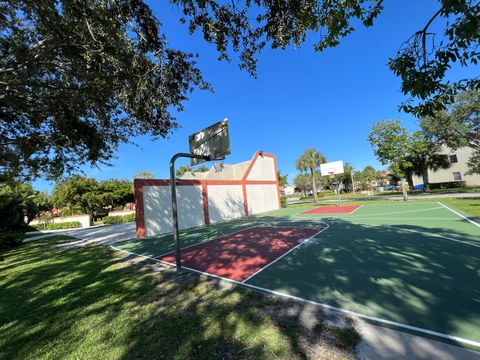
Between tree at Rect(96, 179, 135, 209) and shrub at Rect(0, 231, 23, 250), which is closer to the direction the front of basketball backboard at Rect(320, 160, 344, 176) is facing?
the shrub

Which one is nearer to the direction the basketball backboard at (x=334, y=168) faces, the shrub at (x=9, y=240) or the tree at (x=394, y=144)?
the shrub

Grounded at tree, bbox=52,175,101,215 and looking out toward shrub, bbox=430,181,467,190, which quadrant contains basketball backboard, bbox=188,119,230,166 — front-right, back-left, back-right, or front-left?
front-right

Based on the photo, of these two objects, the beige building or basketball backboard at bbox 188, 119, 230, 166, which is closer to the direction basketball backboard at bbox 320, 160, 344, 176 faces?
the basketball backboard

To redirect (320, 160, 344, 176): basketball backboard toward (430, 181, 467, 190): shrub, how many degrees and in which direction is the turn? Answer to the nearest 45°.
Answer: approximately 135° to its left

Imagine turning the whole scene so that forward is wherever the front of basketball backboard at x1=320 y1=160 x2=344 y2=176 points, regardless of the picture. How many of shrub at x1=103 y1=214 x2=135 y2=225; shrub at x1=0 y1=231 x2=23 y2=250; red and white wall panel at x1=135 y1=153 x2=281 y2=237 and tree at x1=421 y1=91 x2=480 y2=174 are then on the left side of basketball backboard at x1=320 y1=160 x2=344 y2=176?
1

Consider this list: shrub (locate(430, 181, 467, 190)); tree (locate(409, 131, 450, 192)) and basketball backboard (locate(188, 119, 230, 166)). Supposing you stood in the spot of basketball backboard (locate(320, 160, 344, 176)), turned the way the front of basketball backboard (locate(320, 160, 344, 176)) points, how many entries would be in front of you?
1

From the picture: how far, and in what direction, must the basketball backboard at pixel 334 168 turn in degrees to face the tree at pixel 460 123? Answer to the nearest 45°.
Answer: approximately 90° to its left

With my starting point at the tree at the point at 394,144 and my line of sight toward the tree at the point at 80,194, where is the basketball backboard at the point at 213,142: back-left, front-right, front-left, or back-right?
front-left

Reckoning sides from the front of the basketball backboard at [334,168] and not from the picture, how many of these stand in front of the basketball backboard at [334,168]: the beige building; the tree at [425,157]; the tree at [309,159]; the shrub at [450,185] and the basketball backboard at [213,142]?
1

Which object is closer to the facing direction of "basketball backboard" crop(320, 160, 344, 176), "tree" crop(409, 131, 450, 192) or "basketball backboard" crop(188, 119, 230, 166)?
the basketball backboard

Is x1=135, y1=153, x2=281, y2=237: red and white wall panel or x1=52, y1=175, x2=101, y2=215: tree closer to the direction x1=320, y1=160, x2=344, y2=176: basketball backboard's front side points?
the red and white wall panel

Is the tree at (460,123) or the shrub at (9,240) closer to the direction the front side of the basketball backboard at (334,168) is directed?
the shrub

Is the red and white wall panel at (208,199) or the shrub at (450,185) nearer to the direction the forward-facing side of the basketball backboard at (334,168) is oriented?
the red and white wall panel

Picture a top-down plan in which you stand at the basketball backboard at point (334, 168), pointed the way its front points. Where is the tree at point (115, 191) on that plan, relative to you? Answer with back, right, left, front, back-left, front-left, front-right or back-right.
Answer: right

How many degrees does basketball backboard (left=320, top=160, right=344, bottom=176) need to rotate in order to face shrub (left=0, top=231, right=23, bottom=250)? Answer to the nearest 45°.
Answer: approximately 45° to its right

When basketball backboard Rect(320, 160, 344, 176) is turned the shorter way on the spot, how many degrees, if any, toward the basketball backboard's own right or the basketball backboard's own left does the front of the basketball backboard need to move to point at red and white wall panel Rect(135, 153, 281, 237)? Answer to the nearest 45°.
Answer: approximately 45° to the basketball backboard's own right

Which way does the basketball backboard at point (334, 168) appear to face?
toward the camera

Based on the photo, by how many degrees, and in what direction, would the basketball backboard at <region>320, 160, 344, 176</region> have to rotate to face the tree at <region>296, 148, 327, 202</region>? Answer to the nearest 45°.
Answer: approximately 135° to its right

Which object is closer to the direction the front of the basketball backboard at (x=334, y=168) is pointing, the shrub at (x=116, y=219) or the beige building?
the shrub
